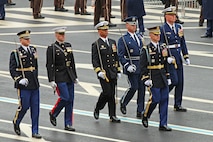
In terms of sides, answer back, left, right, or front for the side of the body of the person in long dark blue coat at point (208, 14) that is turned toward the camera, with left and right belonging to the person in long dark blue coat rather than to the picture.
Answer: left

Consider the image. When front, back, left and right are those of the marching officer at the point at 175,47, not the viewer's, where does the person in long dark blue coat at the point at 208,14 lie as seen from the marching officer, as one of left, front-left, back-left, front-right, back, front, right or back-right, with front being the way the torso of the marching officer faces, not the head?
back-left

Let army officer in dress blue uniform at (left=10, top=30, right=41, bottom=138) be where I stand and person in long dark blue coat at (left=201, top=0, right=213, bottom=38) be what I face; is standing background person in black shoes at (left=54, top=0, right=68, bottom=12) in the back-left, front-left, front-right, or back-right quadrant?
front-left

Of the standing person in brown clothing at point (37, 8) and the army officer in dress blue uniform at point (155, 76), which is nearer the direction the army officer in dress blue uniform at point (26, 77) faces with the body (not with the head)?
the army officer in dress blue uniform

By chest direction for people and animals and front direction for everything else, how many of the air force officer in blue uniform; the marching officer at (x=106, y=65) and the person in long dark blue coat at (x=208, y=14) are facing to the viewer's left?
1

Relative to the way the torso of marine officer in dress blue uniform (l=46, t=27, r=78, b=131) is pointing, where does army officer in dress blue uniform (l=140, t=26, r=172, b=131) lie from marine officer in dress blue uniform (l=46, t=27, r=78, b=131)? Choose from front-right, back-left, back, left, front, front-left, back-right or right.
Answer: front-left

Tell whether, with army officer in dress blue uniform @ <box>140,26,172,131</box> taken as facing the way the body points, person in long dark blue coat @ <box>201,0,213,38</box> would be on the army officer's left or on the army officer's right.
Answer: on the army officer's left

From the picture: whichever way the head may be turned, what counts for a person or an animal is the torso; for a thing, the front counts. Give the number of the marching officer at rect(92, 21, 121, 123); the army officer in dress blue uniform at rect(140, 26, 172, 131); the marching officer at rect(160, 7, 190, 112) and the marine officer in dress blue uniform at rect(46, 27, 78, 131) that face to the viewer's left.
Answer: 0

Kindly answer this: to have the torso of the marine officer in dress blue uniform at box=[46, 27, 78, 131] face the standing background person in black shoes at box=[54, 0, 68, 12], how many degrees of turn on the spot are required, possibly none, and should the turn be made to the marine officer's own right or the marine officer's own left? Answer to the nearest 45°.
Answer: approximately 135° to the marine officer's own left

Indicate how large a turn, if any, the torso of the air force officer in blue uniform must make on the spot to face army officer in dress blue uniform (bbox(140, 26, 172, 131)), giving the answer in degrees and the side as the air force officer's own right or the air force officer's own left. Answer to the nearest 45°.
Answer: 0° — they already face them

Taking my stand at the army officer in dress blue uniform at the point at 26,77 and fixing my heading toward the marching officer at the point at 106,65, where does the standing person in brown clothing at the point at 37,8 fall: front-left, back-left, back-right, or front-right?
front-left

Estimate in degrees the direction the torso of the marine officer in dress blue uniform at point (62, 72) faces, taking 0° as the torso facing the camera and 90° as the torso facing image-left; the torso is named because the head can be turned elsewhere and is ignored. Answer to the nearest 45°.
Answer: approximately 315°

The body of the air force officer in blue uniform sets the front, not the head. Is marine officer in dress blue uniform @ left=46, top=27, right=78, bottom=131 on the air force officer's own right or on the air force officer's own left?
on the air force officer's own right
